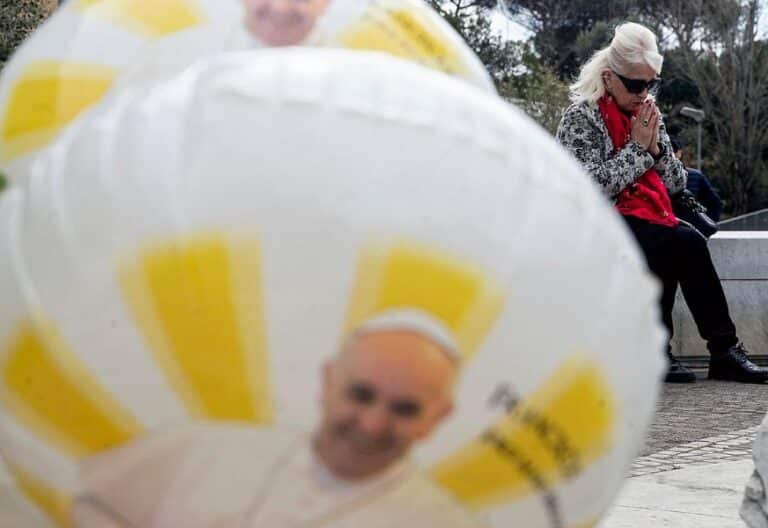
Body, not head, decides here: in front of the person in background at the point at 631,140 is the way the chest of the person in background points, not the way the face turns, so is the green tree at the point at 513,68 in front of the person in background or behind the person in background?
behind

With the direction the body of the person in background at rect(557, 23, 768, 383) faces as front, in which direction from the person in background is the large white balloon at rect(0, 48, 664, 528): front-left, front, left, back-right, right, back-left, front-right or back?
front-right

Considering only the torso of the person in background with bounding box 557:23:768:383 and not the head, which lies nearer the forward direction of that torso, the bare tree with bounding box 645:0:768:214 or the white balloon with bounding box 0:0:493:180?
the white balloon

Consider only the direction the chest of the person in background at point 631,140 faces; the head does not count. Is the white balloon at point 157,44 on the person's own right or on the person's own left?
on the person's own right
